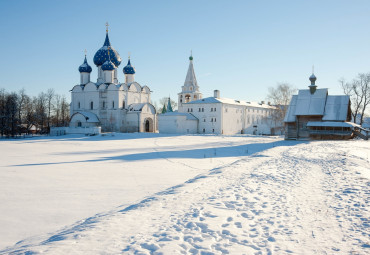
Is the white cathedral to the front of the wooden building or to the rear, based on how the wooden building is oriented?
to the rear

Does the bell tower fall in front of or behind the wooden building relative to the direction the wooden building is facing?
behind

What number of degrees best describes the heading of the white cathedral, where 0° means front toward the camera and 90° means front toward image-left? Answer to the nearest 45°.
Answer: approximately 315°
